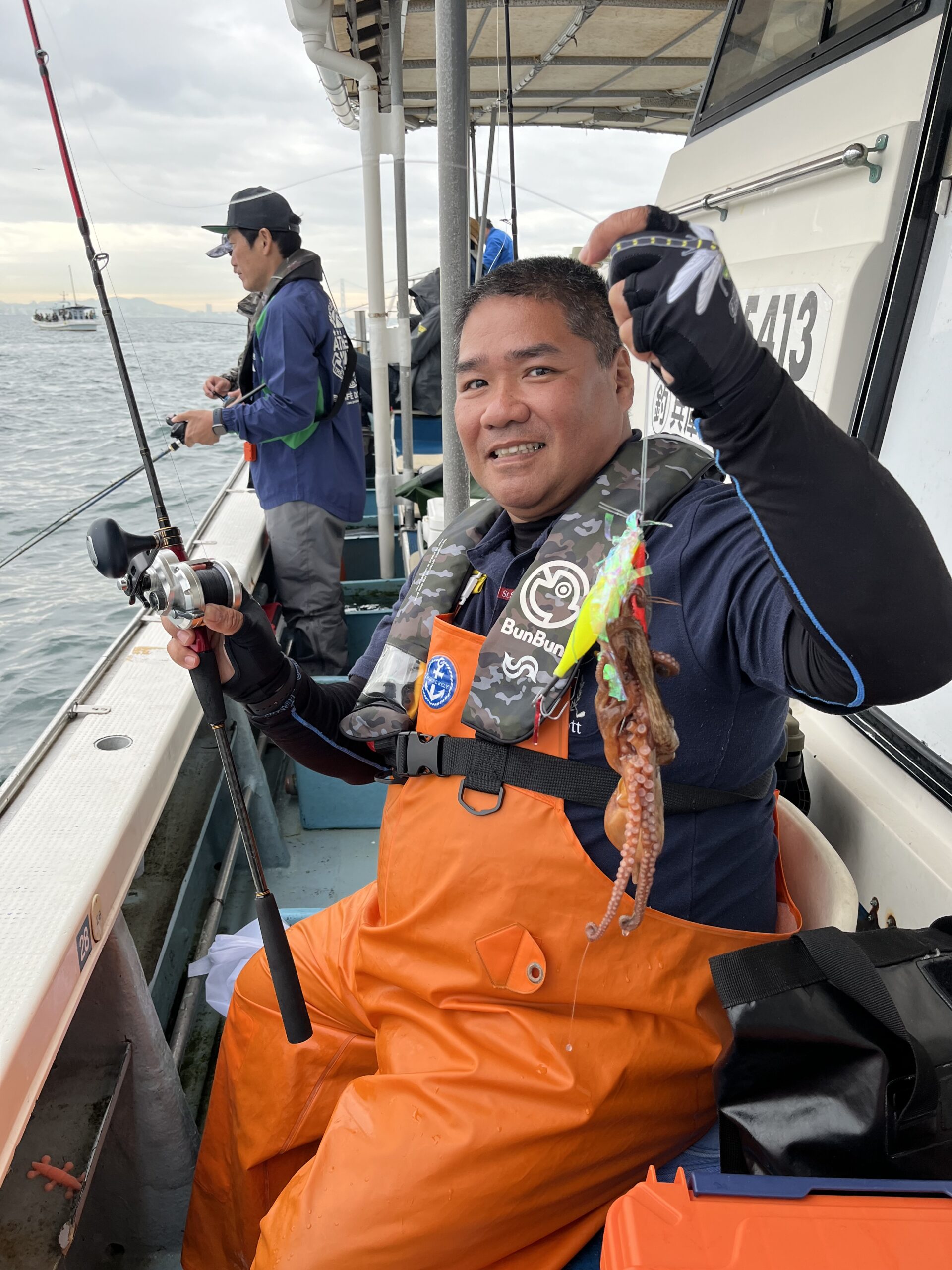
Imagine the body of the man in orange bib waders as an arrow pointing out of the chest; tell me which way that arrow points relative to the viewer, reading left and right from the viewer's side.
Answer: facing the viewer and to the left of the viewer

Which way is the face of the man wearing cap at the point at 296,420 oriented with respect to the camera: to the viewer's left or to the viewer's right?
to the viewer's left

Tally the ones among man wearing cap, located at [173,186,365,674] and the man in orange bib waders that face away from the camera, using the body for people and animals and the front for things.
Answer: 0

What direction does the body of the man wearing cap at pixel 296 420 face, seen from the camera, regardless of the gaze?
to the viewer's left

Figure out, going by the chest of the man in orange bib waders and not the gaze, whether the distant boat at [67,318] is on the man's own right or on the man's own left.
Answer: on the man's own right
